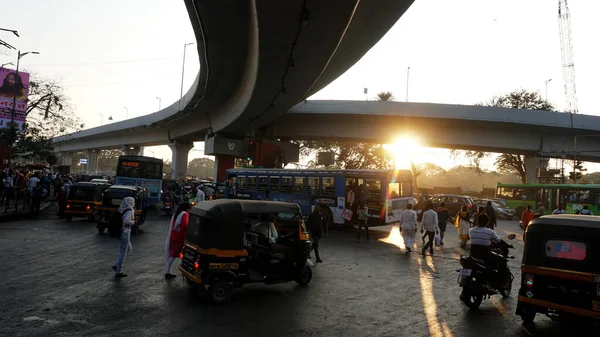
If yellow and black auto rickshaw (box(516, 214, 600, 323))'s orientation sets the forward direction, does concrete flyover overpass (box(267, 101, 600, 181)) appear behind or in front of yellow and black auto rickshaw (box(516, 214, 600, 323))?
in front

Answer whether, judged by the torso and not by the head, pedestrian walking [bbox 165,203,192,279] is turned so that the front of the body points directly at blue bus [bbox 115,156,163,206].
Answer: no

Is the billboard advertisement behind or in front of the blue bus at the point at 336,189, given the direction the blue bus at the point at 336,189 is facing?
behind

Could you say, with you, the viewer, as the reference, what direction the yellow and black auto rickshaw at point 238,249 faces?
facing away from the viewer and to the right of the viewer

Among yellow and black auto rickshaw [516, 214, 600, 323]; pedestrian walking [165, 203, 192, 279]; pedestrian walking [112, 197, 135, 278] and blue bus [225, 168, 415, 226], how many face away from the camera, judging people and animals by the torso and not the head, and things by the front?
1

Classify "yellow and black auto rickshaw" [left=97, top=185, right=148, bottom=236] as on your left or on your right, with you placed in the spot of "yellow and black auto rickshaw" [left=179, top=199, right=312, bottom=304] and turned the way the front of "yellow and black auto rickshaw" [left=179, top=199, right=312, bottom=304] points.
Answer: on your left

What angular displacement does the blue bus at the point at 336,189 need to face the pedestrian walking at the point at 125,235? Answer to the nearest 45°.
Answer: approximately 90° to its right

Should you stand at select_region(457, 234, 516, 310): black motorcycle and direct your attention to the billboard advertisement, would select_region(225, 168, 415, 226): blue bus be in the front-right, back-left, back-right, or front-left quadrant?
front-right
